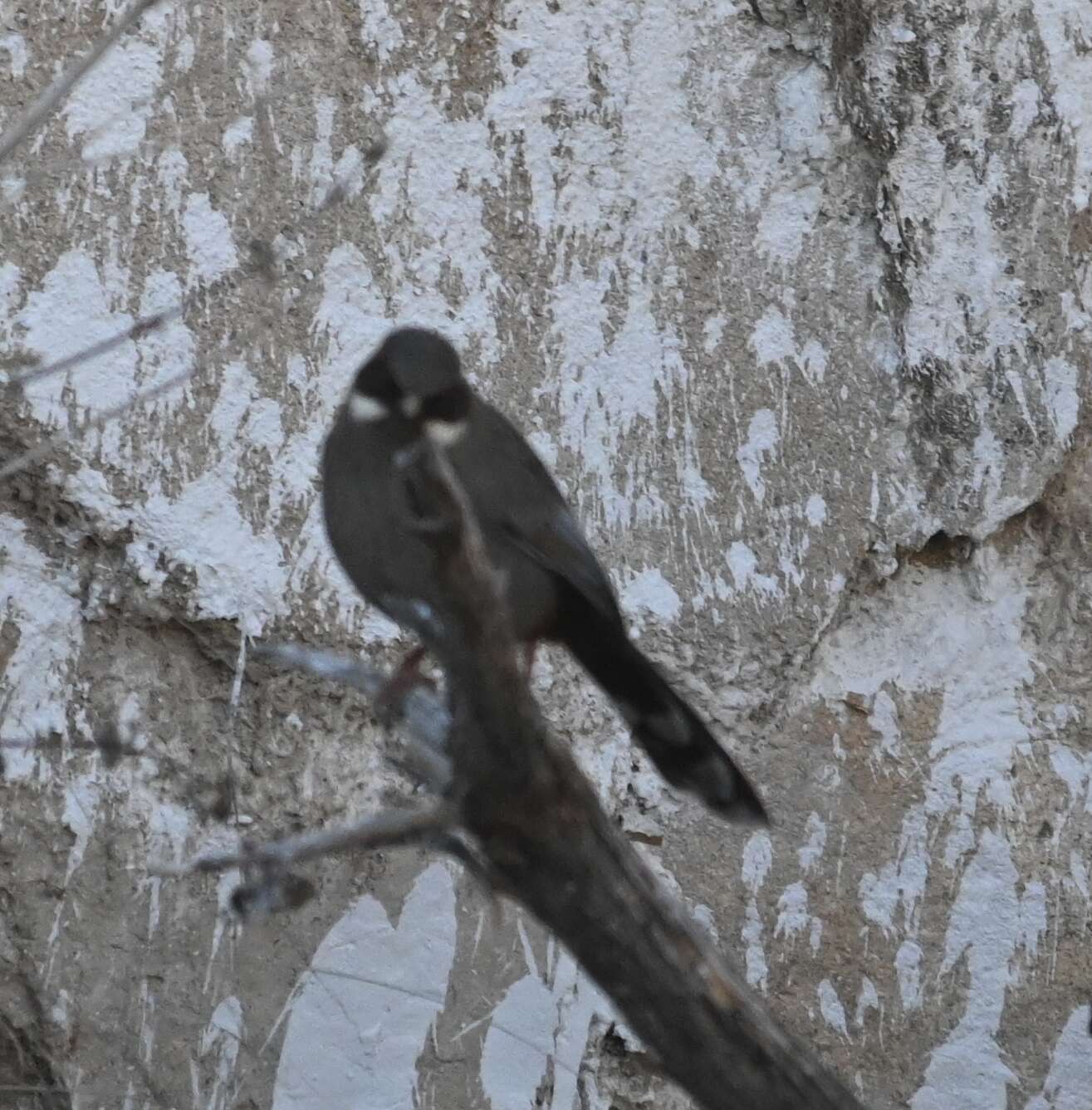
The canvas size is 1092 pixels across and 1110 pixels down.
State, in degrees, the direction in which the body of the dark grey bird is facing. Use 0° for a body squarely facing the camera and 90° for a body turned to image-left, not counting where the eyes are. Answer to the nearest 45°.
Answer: approximately 45°
